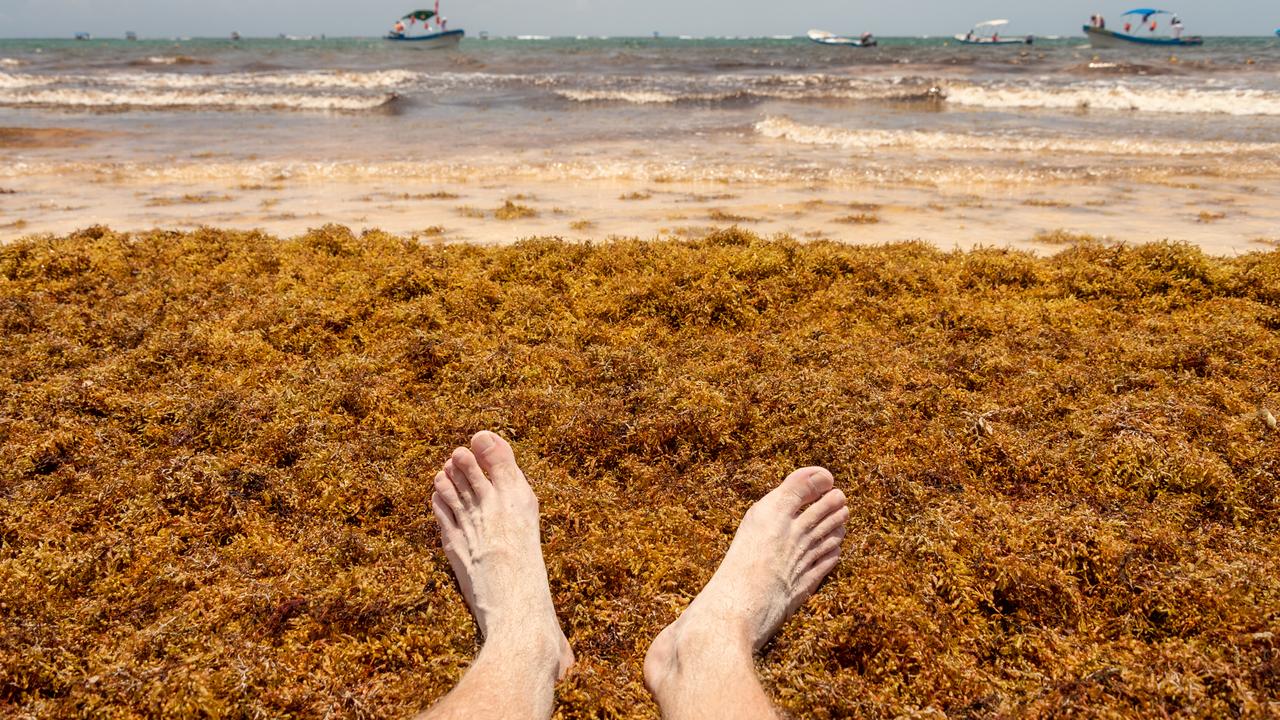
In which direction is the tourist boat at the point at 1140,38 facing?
to the viewer's left
